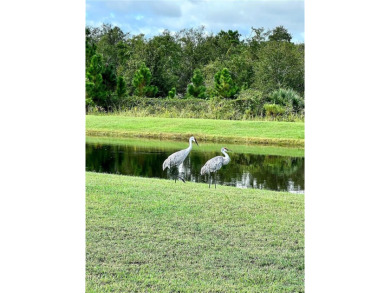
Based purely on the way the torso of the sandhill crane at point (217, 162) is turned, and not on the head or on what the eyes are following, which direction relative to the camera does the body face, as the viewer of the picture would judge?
to the viewer's right

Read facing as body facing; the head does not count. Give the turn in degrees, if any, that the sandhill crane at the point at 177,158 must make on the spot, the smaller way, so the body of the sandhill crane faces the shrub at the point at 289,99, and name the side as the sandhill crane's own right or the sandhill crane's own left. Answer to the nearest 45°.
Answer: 0° — it already faces it

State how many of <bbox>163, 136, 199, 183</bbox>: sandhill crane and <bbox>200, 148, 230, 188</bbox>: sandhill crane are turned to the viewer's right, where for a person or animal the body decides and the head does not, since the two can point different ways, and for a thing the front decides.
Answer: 2

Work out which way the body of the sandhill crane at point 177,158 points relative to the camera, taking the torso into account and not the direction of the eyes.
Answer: to the viewer's right

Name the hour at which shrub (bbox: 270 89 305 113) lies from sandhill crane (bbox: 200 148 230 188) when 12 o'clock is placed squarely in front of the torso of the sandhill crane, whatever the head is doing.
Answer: The shrub is roughly at 10 o'clock from the sandhill crane.
